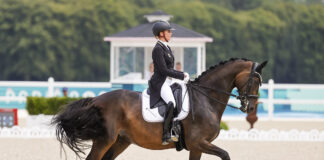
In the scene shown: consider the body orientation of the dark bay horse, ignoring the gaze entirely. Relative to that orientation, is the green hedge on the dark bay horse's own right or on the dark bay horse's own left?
on the dark bay horse's own left

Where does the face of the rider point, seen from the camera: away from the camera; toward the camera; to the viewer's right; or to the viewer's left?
to the viewer's right

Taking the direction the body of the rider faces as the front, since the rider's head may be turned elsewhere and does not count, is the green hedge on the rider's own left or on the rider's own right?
on the rider's own left

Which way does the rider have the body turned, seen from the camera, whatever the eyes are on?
to the viewer's right

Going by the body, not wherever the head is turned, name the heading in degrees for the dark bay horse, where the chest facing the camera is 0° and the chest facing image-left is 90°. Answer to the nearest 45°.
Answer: approximately 270°
